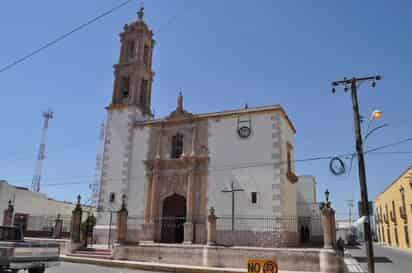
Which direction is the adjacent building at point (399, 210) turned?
to the viewer's left

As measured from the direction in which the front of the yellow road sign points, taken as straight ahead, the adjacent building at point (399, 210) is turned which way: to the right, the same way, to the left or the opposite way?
to the right

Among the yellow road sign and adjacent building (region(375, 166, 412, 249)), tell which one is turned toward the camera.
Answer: the yellow road sign

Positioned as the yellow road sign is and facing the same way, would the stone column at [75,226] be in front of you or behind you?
behind

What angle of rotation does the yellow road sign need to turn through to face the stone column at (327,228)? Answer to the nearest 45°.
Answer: approximately 180°

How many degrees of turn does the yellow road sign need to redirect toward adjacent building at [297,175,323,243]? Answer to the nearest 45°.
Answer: approximately 180°

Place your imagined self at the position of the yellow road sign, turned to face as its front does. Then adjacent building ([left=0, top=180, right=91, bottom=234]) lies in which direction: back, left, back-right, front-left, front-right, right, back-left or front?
back-right

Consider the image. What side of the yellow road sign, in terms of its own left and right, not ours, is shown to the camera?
front

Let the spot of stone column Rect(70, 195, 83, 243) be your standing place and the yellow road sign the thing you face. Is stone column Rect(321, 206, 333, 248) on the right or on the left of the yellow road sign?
left

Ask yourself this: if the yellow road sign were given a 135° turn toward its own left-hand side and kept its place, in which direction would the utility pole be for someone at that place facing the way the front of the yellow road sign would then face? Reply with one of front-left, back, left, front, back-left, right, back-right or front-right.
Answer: front

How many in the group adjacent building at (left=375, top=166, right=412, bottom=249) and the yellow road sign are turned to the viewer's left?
1

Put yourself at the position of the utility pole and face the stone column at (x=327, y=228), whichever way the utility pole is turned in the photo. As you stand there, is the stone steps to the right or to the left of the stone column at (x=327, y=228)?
left
